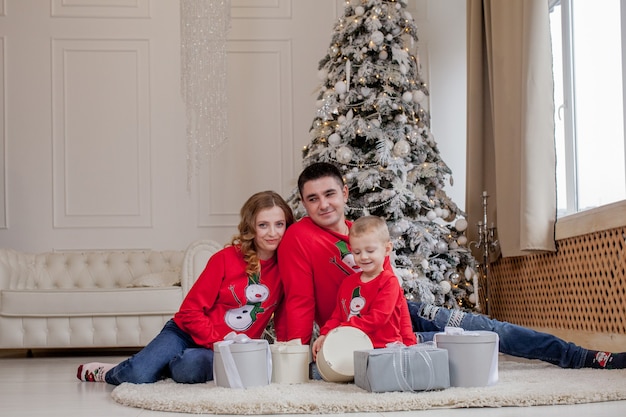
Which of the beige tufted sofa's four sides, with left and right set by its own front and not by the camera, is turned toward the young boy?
front

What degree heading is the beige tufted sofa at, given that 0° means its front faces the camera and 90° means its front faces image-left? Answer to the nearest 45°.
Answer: approximately 0°

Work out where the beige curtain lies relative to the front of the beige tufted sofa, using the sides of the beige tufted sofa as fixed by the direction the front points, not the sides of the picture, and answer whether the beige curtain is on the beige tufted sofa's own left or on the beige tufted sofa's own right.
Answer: on the beige tufted sofa's own left

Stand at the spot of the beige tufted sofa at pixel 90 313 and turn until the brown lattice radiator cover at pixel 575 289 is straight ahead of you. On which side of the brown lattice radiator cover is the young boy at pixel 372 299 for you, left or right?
right

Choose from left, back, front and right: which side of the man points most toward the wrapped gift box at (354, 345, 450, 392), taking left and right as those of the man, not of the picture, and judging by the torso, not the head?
front

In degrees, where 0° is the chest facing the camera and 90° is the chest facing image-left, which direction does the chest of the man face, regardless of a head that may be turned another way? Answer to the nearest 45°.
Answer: approximately 315°

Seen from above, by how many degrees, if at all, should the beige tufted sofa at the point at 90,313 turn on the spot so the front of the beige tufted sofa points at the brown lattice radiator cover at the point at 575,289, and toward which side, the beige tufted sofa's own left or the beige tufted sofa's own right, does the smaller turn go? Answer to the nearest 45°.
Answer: approximately 45° to the beige tufted sofa's own left

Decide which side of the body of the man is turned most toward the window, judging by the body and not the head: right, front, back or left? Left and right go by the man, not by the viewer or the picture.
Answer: left

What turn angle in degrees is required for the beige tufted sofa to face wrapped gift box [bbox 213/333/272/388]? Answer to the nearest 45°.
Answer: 0° — it already faces it

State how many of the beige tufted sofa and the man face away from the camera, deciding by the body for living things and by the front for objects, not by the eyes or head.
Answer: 0
